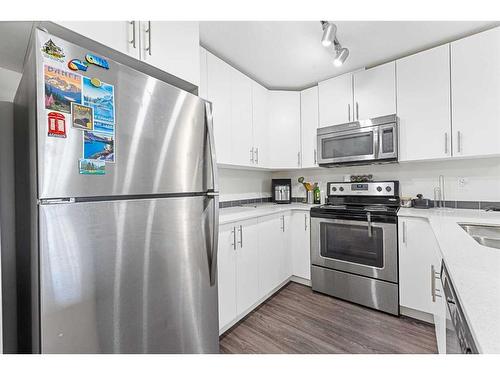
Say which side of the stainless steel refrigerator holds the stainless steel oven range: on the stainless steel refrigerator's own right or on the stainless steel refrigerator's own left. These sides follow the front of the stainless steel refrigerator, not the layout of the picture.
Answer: on the stainless steel refrigerator's own left

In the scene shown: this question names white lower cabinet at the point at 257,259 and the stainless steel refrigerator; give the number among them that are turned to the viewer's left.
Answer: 0

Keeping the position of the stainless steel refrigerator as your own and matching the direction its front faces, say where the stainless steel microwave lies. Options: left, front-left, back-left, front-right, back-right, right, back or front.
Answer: front-left

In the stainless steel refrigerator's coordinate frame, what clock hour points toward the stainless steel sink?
The stainless steel sink is roughly at 11 o'clock from the stainless steel refrigerator.

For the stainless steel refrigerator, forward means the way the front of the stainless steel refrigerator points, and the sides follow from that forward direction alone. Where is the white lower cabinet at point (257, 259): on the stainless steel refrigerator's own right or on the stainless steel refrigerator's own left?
on the stainless steel refrigerator's own left

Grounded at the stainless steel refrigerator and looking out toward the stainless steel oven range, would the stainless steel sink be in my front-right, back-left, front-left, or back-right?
front-right

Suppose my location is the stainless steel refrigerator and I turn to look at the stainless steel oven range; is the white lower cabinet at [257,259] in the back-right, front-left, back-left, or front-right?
front-left

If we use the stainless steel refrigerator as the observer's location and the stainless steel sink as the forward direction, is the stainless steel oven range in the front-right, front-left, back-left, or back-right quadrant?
front-left

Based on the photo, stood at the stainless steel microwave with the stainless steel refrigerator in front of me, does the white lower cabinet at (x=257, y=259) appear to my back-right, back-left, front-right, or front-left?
front-right

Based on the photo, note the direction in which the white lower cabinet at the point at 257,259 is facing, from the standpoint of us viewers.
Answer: facing the viewer and to the right of the viewer
